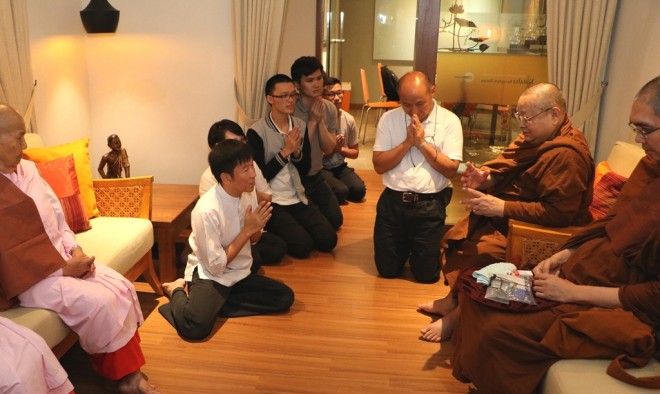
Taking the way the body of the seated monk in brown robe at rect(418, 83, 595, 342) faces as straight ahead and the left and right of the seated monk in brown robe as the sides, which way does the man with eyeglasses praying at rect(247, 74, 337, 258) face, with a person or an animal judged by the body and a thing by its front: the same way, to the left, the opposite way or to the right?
the opposite way

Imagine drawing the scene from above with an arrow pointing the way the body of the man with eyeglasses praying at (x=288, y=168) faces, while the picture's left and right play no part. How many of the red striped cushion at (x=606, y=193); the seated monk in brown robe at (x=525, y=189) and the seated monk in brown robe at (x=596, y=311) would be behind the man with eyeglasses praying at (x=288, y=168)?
0

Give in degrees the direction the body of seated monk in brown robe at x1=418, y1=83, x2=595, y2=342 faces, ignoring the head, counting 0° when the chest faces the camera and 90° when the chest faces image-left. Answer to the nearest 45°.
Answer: approximately 90°

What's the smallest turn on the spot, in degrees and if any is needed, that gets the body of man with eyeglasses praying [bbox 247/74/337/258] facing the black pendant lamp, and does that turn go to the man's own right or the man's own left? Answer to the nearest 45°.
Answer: approximately 135° to the man's own right

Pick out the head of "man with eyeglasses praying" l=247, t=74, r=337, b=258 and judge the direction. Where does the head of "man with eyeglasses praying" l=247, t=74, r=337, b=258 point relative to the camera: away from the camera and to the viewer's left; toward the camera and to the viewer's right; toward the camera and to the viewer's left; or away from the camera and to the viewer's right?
toward the camera and to the viewer's right

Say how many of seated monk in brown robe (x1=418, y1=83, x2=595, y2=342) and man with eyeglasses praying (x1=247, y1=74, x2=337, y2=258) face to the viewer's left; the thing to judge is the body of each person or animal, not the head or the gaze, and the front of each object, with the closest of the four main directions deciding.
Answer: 1

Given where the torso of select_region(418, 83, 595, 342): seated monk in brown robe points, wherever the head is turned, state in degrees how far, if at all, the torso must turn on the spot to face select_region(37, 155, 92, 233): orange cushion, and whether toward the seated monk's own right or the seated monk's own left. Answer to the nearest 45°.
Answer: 0° — they already face it

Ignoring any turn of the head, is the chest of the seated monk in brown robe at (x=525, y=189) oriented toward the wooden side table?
yes

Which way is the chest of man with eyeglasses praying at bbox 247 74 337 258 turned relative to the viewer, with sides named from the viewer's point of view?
facing the viewer and to the right of the viewer

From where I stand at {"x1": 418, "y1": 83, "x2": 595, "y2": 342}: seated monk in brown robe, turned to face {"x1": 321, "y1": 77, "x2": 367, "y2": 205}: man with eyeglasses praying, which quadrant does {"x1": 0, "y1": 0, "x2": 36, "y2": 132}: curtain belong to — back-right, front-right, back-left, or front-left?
front-left

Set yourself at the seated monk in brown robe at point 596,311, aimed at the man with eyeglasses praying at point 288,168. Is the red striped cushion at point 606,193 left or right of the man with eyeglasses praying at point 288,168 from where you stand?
right

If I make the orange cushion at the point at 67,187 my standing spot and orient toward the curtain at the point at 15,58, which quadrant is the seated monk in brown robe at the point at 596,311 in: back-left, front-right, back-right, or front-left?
back-right

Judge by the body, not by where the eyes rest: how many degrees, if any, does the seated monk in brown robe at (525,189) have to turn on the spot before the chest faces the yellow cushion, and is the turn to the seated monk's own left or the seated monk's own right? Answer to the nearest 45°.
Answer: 0° — they already face it

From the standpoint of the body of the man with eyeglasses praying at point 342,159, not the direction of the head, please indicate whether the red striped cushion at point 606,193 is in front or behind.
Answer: in front

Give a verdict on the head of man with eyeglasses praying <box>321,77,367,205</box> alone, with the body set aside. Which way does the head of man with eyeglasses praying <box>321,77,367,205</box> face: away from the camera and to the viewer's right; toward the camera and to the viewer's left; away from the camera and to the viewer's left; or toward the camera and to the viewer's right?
toward the camera and to the viewer's right
